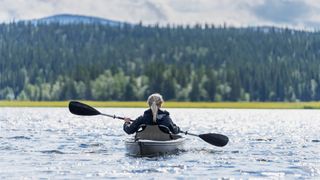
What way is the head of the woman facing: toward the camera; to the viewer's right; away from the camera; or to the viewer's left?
away from the camera

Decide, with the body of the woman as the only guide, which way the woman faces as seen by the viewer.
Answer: away from the camera
